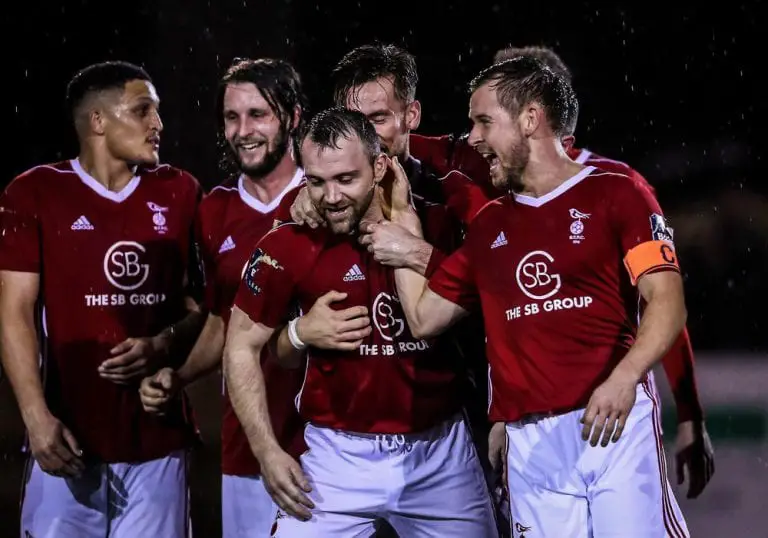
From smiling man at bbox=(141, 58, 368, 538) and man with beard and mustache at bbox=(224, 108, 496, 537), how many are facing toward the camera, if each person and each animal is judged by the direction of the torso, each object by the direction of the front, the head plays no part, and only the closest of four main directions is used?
2

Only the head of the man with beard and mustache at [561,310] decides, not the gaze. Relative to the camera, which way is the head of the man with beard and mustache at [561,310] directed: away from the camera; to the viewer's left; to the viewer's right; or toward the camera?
to the viewer's left

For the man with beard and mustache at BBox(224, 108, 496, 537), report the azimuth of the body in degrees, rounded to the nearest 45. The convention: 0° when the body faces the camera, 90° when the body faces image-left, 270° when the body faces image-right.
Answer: approximately 0°

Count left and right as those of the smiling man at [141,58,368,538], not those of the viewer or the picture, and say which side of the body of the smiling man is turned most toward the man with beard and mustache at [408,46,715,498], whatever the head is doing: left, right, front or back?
left
